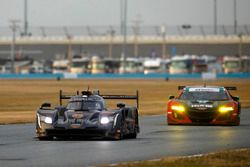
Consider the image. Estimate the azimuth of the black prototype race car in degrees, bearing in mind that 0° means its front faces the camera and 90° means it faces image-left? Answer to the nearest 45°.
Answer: approximately 0°

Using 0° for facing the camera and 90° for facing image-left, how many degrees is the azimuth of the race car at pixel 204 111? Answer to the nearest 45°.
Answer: approximately 0°

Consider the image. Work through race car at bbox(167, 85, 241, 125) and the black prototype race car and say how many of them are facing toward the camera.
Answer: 2
